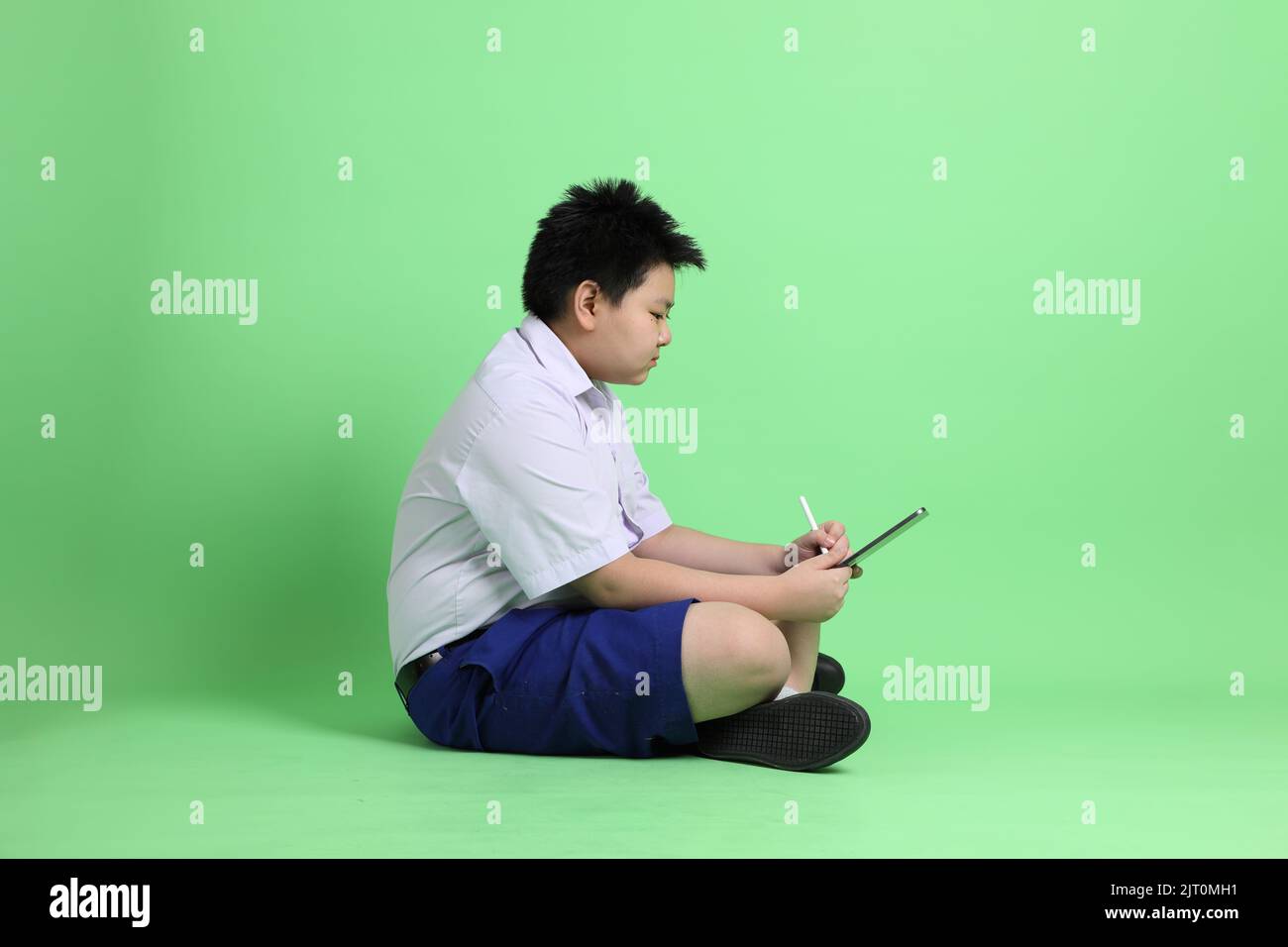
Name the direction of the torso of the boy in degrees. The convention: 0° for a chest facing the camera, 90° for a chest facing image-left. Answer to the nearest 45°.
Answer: approximately 270°

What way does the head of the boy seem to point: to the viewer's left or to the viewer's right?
to the viewer's right
